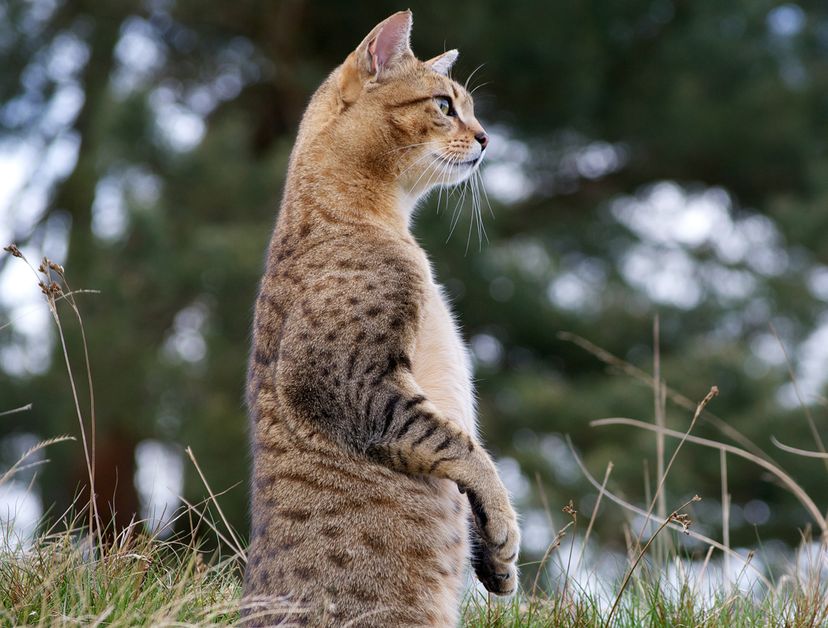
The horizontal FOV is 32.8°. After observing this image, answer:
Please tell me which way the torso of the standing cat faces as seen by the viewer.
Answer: to the viewer's right
